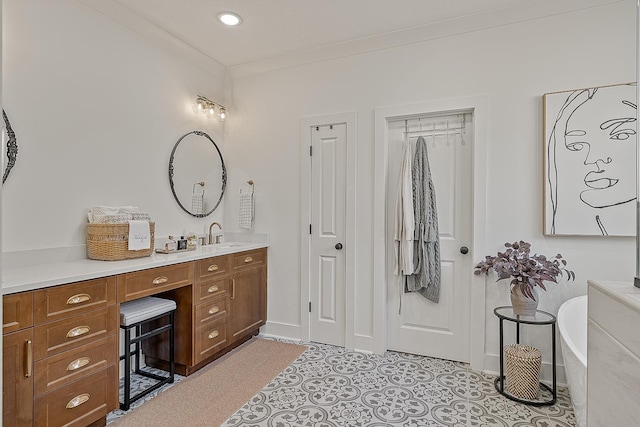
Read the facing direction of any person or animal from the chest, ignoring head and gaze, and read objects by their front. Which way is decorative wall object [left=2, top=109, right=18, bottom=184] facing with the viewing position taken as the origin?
facing the viewer and to the right of the viewer

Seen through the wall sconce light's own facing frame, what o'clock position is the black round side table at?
The black round side table is roughly at 12 o'clock from the wall sconce light.

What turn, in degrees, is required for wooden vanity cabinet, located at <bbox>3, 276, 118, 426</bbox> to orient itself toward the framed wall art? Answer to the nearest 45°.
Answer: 0° — it already faces it

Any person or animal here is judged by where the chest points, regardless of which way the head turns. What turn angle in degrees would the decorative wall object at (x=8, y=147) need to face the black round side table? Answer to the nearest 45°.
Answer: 0° — it already faces it

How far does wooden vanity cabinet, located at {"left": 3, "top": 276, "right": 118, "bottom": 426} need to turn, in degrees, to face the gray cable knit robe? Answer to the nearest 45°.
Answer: approximately 45° to its left

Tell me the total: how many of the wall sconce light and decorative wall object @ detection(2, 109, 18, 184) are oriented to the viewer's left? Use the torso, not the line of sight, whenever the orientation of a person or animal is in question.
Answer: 0

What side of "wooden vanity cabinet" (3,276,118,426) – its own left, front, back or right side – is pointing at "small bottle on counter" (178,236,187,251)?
left
